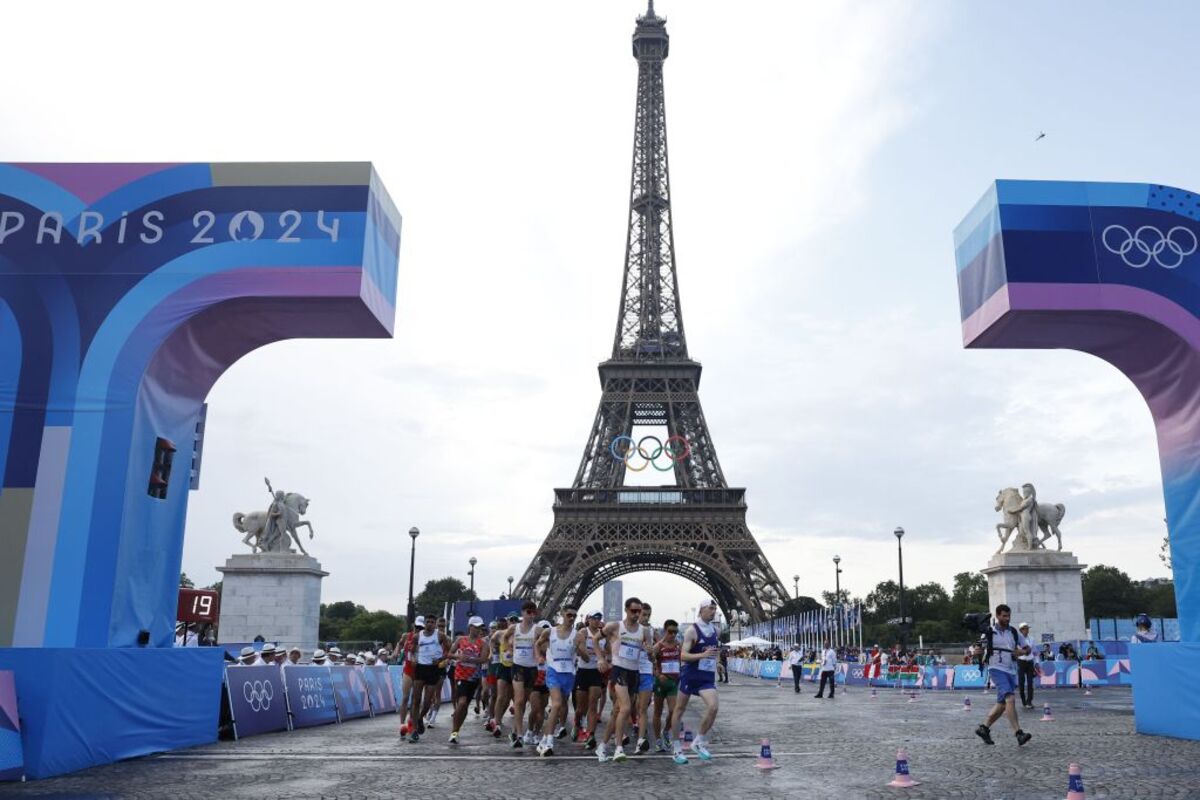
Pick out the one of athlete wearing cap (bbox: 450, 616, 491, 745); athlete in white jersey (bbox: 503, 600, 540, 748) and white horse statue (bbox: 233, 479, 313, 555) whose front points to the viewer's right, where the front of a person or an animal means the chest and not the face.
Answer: the white horse statue

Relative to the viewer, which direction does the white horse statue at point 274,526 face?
to the viewer's right

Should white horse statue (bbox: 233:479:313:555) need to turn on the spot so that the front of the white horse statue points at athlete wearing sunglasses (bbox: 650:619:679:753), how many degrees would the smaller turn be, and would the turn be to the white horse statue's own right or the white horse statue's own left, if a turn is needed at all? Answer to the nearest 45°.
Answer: approximately 90° to the white horse statue's own right

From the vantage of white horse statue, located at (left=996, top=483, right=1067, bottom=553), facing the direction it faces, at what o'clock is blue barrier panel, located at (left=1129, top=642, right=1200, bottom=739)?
The blue barrier panel is roughly at 9 o'clock from the white horse statue.

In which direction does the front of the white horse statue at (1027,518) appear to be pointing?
to the viewer's left

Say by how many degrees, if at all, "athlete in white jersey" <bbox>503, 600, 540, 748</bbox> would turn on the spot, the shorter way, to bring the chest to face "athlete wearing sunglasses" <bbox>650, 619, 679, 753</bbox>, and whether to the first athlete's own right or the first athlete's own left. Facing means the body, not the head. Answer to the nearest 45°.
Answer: approximately 45° to the first athlete's own left

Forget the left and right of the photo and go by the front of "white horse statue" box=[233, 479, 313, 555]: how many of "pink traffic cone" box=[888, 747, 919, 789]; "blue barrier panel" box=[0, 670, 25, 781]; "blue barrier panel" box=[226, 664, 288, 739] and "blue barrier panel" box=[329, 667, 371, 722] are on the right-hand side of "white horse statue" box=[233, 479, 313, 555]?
4

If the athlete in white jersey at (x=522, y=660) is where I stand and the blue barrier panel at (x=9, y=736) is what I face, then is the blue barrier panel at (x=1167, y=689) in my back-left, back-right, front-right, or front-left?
back-left

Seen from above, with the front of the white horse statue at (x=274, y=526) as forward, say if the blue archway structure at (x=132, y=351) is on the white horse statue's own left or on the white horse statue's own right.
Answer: on the white horse statue's own right
